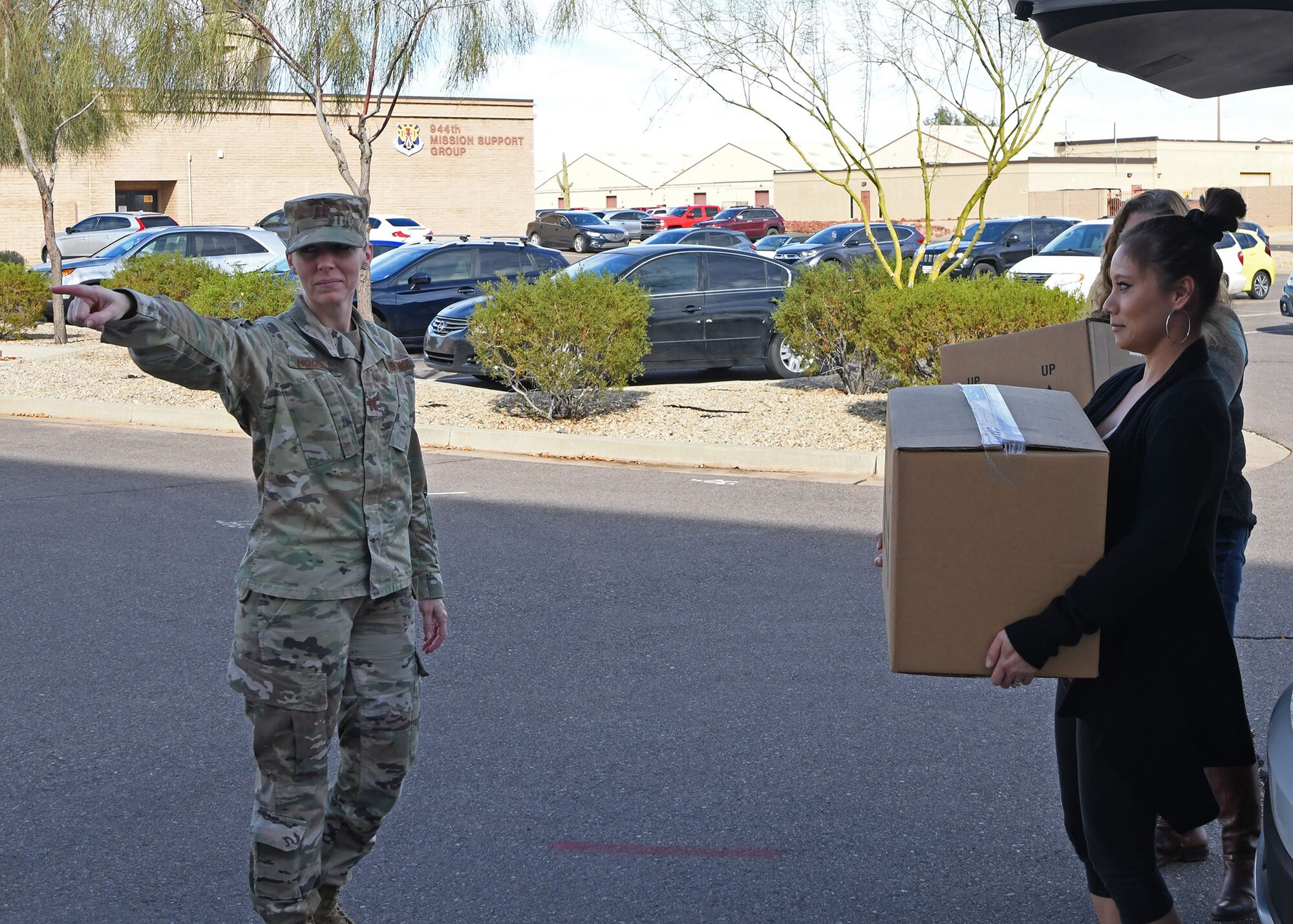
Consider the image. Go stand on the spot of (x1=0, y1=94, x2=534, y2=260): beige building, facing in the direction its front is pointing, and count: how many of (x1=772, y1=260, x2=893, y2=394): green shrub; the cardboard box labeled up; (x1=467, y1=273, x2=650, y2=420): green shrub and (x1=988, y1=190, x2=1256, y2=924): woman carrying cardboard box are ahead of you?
4

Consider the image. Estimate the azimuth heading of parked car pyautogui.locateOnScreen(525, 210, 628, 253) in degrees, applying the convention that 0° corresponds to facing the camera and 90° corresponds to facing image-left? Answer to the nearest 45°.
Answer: approximately 315°

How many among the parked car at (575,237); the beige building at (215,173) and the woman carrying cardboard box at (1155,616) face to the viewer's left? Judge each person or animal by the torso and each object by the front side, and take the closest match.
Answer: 1

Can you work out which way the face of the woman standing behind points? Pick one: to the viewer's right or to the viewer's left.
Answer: to the viewer's left

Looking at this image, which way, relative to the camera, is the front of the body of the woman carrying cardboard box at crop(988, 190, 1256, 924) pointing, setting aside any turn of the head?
to the viewer's left

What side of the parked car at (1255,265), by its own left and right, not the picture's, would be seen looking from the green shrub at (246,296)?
front

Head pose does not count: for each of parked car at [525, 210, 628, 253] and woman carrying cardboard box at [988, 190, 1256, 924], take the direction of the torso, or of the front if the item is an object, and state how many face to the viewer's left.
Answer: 1

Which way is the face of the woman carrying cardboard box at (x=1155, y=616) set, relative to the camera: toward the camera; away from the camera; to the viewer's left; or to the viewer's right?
to the viewer's left

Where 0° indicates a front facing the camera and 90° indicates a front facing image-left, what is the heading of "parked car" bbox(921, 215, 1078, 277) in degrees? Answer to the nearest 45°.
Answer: approximately 45°

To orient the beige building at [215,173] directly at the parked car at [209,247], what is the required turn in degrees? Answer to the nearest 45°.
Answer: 0° — it already faces it

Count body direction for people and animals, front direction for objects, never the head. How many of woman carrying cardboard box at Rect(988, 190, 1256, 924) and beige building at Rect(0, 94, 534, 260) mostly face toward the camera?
1

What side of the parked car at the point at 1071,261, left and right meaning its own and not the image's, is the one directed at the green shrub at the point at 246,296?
front
